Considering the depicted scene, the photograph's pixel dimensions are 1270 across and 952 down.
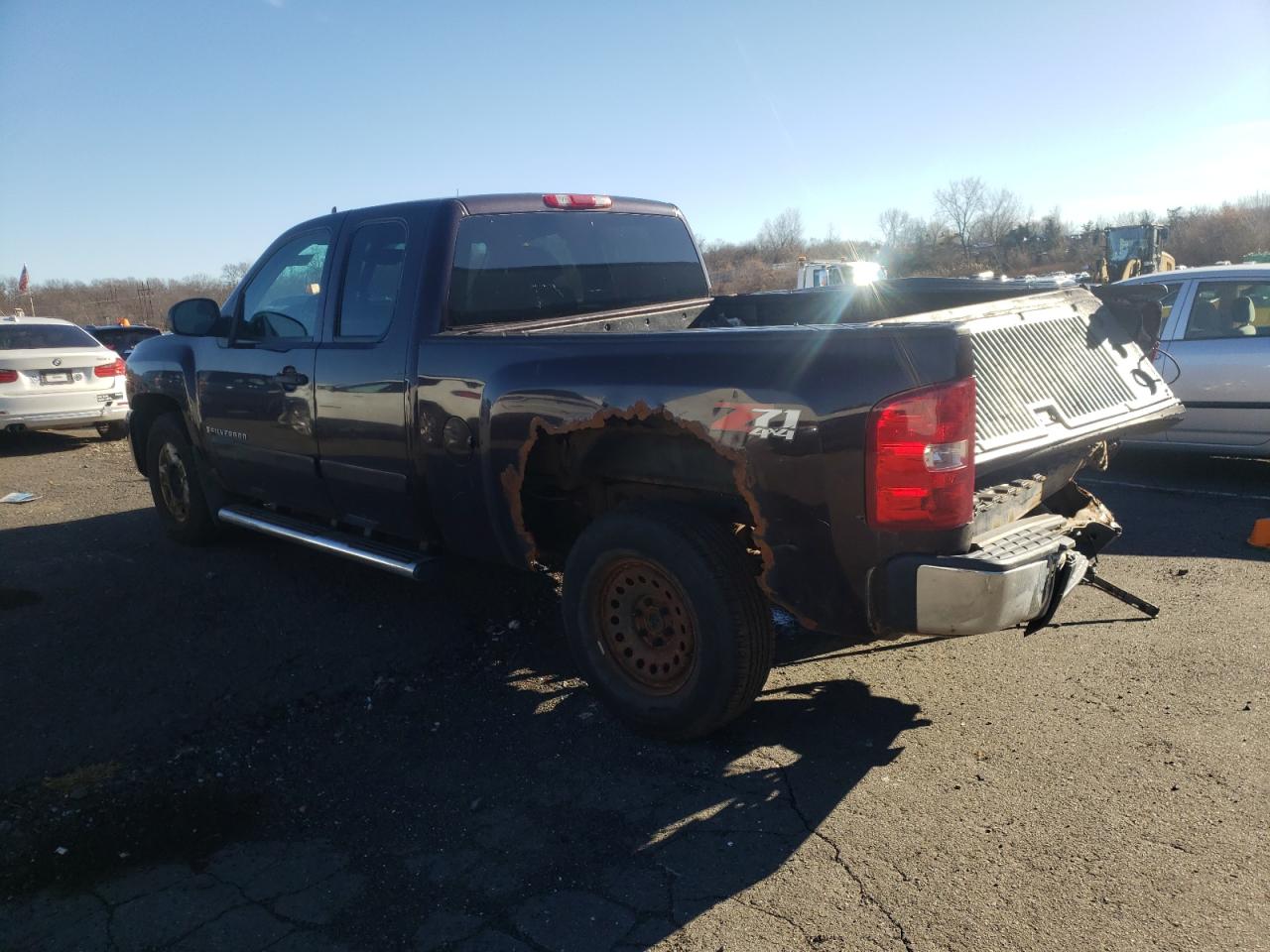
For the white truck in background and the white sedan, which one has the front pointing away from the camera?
the white sedan

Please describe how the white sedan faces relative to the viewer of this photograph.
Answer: facing away from the viewer

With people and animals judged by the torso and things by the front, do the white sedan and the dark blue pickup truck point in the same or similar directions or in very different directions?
same or similar directions

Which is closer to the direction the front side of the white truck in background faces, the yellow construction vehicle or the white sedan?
the white sedan

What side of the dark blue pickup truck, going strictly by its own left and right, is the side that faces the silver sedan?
right

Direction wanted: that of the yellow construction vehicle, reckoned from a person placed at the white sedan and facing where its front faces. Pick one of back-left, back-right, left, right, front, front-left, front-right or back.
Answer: right

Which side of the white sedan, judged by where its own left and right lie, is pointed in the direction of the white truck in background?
right

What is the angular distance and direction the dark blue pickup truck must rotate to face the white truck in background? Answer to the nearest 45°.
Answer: approximately 45° to its right

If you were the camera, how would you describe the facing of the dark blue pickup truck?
facing away from the viewer and to the left of the viewer
